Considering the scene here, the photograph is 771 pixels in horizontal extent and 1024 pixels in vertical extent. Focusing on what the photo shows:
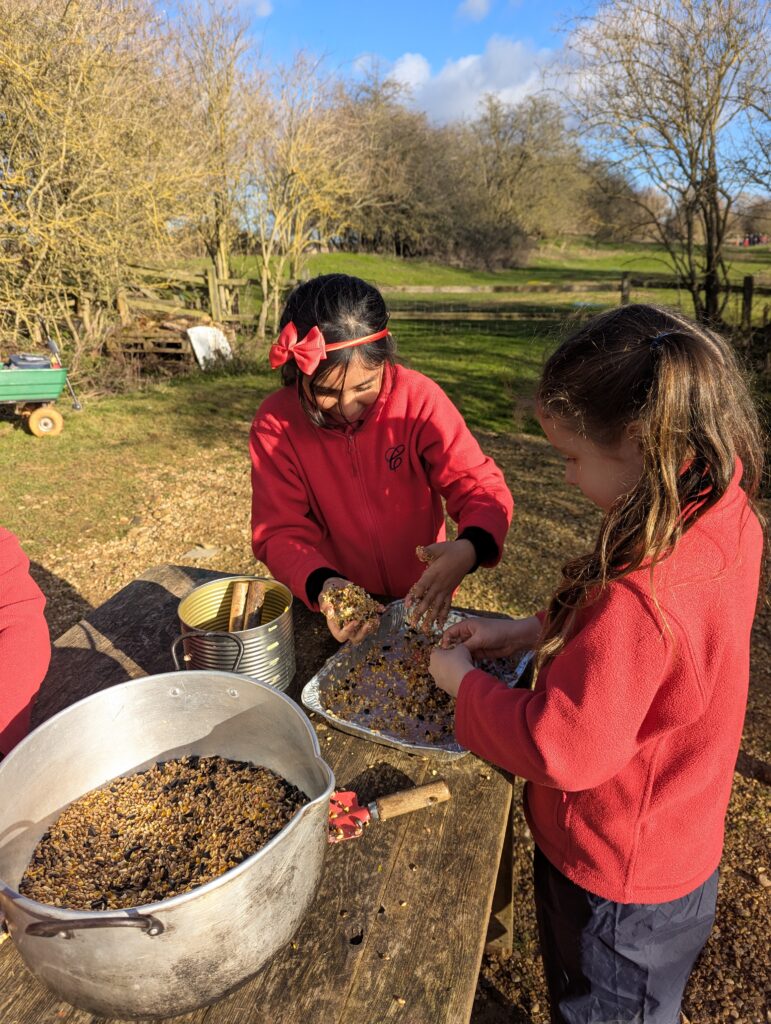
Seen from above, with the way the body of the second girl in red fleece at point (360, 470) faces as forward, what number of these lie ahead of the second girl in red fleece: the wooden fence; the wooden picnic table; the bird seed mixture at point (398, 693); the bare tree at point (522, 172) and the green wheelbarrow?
2

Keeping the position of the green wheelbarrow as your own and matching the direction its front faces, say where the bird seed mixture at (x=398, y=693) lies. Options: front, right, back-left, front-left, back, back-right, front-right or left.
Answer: right

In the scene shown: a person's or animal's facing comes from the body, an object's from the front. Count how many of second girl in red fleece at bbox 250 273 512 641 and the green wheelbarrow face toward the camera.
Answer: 1

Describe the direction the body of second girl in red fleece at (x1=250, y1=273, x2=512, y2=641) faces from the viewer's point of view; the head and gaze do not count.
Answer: toward the camera

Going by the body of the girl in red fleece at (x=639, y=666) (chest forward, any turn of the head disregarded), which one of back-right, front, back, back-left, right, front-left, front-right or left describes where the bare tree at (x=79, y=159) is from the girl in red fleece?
front-right

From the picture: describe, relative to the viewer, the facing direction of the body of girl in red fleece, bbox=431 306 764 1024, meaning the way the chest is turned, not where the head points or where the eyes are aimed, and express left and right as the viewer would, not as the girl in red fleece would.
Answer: facing to the left of the viewer

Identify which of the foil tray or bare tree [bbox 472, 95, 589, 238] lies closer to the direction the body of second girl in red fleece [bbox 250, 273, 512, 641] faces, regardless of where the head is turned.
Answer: the foil tray

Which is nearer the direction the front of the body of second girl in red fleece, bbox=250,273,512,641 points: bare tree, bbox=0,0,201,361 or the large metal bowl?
the large metal bowl

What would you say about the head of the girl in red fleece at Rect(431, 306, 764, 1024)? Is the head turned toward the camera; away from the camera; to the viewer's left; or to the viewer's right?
to the viewer's left

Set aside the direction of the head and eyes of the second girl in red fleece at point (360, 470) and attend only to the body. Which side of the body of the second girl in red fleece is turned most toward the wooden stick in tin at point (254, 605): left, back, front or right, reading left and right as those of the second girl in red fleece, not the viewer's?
front

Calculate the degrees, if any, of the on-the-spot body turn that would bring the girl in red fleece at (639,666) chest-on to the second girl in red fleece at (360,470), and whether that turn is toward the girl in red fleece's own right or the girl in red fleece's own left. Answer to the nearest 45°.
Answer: approximately 45° to the girl in red fleece's own right

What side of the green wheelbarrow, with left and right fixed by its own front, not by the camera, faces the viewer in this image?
right
